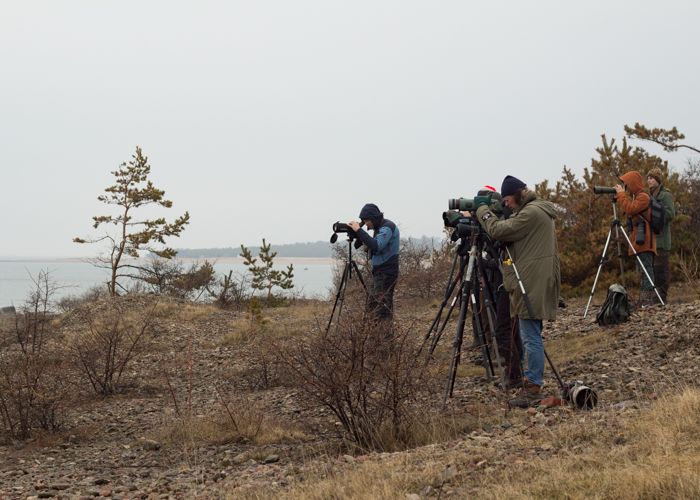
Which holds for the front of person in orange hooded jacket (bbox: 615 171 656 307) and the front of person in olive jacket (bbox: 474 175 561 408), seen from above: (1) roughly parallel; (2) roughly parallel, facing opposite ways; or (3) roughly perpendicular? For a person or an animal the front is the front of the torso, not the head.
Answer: roughly parallel

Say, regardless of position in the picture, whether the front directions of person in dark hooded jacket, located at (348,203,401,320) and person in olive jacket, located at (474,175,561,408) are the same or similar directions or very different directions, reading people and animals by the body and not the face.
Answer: same or similar directions

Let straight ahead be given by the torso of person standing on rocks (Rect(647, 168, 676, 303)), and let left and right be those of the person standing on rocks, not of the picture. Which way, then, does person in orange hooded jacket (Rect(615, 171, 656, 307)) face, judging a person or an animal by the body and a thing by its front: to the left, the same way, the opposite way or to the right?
the same way

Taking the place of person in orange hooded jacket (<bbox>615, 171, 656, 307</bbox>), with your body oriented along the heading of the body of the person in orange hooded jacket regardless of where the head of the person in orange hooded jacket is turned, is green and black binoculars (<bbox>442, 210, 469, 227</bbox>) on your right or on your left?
on your left

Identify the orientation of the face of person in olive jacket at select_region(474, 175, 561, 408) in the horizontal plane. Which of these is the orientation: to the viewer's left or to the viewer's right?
to the viewer's left

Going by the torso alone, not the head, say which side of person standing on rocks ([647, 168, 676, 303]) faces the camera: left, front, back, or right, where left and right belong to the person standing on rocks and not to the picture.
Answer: left

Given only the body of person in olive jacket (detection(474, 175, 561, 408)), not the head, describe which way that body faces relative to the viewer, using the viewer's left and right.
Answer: facing to the left of the viewer

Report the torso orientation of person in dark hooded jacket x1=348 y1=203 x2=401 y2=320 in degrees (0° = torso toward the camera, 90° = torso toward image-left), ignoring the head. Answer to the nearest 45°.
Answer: approximately 90°

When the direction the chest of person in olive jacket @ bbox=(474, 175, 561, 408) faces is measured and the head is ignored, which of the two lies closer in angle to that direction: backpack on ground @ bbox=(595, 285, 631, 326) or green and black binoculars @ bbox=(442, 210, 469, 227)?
the green and black binoculars

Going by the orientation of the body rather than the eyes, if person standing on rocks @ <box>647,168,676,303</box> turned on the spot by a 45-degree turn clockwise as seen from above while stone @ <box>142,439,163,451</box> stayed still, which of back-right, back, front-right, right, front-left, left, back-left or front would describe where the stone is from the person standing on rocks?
left

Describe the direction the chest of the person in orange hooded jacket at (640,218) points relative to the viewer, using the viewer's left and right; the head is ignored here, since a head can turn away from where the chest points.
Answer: facing to the left of the viewer

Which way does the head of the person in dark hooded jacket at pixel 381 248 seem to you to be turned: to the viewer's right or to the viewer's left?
to the viewer's left
